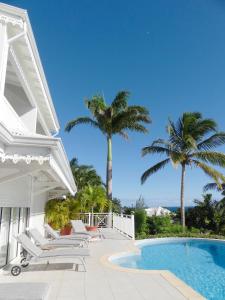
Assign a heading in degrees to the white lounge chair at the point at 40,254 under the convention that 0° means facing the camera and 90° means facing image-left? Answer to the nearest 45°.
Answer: approximately 270°

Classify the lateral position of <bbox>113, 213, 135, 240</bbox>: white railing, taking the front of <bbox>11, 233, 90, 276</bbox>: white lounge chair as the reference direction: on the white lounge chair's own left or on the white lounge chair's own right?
on the white lounge chair's own left

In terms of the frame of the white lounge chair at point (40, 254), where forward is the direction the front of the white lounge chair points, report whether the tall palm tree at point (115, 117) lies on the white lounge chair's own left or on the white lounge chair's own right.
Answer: on the white lounge chair's own left

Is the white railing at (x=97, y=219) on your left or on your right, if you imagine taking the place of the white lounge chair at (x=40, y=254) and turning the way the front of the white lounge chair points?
on your left

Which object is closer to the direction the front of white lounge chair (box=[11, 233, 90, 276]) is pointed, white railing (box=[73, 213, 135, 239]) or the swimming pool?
the swimming pool

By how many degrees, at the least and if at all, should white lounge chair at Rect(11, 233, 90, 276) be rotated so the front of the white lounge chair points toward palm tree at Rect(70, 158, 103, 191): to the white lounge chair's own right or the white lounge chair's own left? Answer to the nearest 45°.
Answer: approximately 90° to the white lounge chair's own left

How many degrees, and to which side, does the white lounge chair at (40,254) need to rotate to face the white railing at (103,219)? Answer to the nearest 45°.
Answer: approximately 90° to its left

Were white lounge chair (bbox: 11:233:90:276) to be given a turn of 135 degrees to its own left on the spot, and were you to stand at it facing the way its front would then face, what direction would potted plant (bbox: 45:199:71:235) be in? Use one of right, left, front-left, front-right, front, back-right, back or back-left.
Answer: front-right
